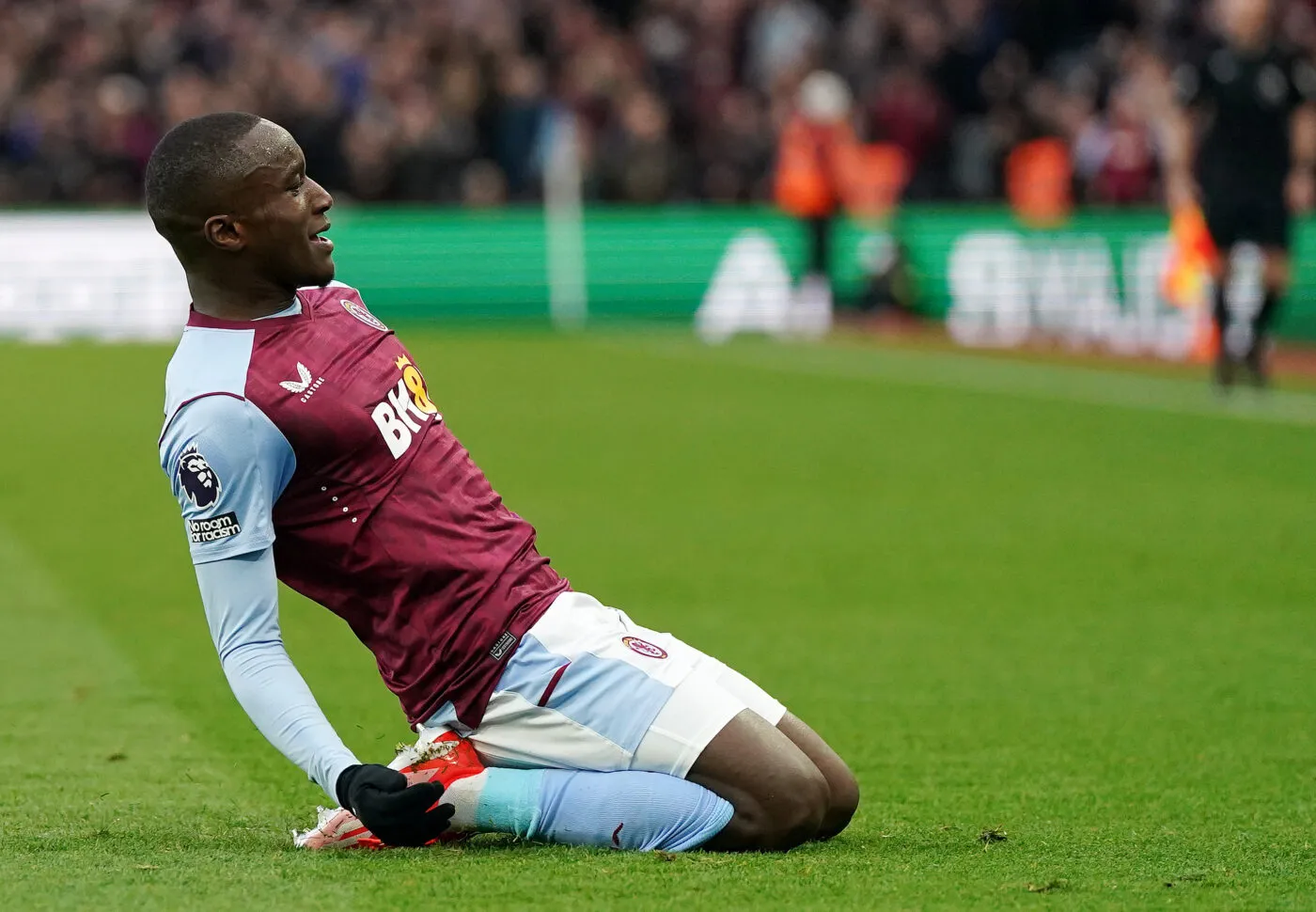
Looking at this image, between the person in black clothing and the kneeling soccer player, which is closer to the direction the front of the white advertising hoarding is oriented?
the kneeling soccer player

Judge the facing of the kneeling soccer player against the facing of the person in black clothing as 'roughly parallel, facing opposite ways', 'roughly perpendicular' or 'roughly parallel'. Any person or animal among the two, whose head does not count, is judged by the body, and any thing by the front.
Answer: roughly perpendicular

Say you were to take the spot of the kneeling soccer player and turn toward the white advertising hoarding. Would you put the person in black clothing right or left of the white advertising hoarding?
right

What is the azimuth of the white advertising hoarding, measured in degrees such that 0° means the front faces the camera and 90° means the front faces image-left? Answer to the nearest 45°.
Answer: approximately 0°

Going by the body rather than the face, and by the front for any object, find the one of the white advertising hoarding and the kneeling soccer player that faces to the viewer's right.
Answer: the kneeling soccer player

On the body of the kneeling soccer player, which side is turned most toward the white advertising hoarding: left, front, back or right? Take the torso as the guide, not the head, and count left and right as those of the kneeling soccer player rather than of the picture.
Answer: left

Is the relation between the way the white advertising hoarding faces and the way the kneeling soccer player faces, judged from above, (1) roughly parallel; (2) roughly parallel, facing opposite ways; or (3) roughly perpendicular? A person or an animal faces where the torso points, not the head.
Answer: roughly perpendicular

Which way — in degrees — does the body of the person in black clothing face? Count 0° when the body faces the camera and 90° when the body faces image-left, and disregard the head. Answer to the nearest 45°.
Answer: approximately 0°

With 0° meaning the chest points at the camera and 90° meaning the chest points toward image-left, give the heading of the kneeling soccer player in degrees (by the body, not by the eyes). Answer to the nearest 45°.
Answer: approximately 270°

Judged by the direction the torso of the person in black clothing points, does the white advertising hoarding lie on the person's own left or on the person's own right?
on the person's own right

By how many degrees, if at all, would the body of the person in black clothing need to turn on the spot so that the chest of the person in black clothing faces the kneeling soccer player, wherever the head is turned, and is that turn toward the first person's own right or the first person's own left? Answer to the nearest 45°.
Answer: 0° — they already face them

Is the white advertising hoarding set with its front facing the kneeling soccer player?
yes

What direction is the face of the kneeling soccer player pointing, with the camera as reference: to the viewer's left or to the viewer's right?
to the viewer's right
